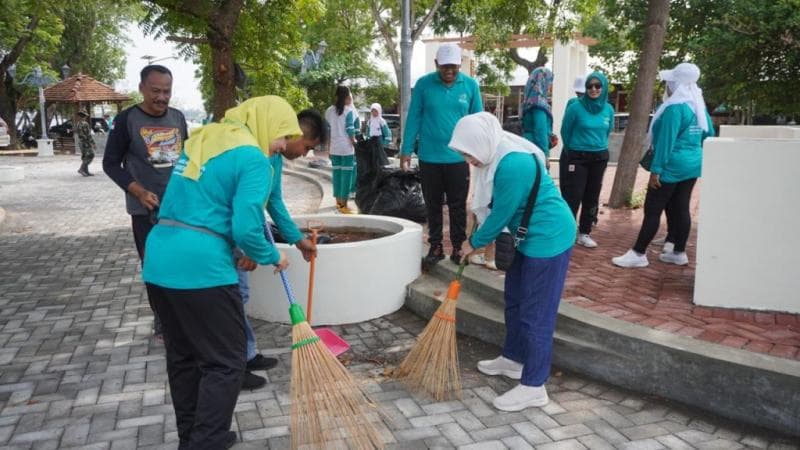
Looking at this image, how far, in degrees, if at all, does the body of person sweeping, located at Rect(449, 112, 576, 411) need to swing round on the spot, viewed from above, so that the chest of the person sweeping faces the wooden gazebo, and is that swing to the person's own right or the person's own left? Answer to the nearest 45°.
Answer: approximately 45° to the person's own right

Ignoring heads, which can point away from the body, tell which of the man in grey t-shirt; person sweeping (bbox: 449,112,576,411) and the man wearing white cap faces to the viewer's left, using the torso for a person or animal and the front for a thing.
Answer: the person sweeping

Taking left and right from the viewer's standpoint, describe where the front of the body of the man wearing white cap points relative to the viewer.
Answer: facing the viewer

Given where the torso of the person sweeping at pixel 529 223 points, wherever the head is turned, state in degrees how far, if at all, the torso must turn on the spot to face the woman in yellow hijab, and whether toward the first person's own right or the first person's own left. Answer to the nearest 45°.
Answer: approximately 45° to the first person's own left

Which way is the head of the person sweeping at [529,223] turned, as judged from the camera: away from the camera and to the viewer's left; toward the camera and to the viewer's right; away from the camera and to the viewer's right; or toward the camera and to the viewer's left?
toward the camera and to the viewer's left

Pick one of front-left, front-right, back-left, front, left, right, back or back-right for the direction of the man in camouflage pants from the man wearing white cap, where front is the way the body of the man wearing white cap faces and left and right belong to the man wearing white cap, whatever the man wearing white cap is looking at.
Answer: back-right

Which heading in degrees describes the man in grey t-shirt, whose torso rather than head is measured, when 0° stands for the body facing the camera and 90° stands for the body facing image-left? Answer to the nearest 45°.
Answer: approximately 315°

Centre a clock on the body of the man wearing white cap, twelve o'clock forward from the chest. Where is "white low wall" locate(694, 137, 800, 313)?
The white low wall is roughly at 10 o'clock from the man wearing white cap.

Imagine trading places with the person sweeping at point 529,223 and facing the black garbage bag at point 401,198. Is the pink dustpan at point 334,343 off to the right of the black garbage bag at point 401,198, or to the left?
left

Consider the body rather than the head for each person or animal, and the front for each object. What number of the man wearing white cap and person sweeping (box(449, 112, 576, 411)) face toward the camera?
1

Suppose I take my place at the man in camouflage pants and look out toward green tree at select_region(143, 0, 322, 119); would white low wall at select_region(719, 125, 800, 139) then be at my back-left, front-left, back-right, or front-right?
front-left

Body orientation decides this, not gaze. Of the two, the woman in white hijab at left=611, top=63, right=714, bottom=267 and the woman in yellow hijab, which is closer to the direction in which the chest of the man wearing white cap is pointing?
the woman in yellow hijab

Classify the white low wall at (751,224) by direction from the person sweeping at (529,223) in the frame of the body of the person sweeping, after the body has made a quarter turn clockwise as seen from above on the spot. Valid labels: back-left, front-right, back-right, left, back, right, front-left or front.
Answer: front-right

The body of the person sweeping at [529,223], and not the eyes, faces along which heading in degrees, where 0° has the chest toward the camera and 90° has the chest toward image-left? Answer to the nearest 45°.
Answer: approximately 90°

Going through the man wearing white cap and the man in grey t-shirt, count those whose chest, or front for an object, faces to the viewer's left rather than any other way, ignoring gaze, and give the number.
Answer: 0

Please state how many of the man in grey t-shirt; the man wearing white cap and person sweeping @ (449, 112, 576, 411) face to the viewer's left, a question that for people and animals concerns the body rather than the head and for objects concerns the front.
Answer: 1
